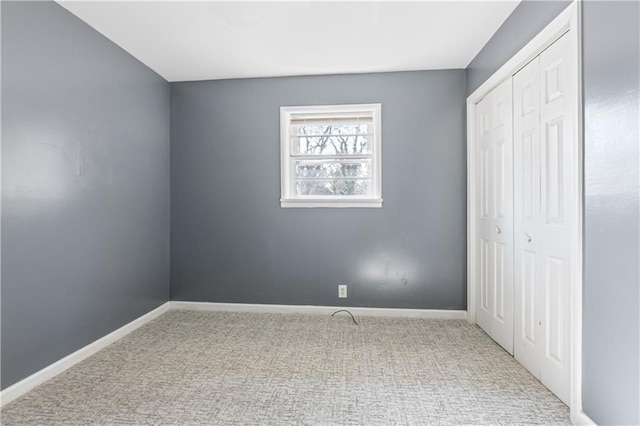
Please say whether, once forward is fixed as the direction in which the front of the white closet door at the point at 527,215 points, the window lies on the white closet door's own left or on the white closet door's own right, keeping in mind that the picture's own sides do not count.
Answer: on the white closet door's own right

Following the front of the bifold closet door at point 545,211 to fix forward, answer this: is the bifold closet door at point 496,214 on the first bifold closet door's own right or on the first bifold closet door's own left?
on the first bifold closet door's own right

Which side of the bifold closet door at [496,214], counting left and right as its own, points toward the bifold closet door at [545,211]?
left

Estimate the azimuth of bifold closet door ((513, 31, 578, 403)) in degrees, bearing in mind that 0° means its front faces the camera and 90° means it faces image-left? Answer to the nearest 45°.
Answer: approximately 45°

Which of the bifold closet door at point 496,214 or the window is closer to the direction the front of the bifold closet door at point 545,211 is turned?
the window

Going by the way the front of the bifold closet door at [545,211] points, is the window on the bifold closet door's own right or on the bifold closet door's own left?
on the bifold closet door's own right

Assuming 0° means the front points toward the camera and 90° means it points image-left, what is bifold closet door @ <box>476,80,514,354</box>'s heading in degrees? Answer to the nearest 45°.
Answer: approximately 45°
